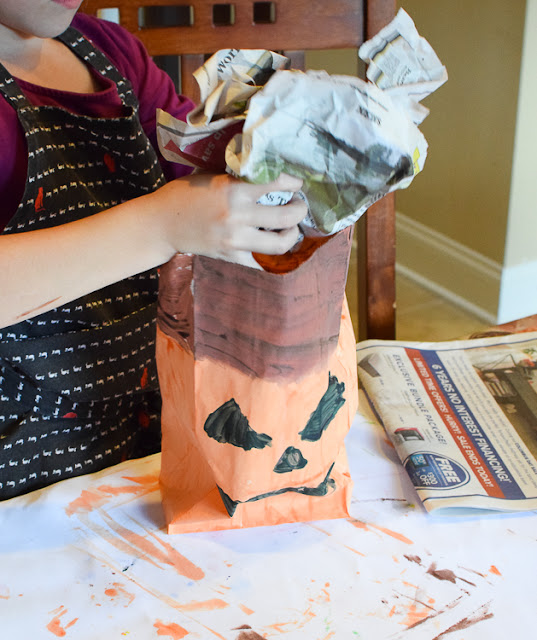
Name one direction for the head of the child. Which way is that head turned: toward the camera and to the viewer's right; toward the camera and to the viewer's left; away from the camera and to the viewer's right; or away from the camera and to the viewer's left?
toward the camera and to the viewer's right

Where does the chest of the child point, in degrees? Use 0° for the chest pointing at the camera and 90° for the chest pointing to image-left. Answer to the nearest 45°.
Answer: approximately 315°
